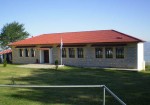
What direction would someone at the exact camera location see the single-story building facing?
facing the viewer and to the left of the viewer
